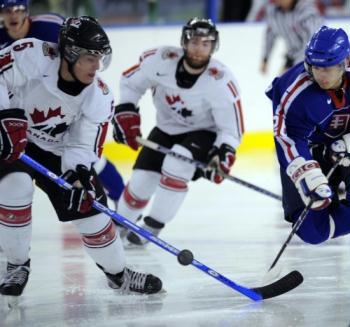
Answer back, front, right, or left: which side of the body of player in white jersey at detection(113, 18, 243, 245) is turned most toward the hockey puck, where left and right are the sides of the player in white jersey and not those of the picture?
front

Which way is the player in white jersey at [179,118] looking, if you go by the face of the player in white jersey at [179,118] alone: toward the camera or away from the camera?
toward the camera

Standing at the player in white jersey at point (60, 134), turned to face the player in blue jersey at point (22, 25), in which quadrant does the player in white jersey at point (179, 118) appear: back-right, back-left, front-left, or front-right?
front-right

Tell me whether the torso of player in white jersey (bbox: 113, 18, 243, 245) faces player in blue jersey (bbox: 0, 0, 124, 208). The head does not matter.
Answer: no

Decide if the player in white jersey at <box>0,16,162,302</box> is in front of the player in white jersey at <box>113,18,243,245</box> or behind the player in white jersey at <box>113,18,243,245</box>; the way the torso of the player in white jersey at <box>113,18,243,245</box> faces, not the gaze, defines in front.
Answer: in front

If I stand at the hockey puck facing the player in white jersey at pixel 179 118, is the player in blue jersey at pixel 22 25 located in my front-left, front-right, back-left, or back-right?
front-left

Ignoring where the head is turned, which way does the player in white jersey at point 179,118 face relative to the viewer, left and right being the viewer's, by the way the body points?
facing the viewer
